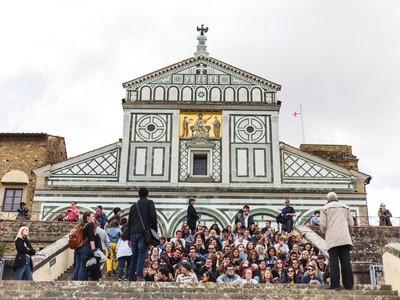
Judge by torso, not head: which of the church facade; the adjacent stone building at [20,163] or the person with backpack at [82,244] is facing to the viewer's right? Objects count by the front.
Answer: the person with backpack

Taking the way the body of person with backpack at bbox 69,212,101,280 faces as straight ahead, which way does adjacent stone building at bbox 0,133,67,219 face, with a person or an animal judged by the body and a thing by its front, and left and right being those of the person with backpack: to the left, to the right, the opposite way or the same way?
to the right

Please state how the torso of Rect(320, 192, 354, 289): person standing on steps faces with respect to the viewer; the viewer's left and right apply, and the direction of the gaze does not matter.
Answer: facing away from the viewer

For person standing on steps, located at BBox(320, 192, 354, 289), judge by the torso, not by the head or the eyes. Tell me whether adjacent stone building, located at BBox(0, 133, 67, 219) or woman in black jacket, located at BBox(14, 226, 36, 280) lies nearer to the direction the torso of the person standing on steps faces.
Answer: the adjacent stone building

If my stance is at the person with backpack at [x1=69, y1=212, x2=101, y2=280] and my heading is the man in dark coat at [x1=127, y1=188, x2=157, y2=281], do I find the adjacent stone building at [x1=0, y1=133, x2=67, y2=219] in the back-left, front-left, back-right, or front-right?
back-left

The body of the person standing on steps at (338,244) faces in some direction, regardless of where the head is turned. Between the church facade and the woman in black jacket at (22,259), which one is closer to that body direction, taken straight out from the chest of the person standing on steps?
the church facade

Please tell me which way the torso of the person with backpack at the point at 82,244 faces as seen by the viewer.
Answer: to the viewer's right

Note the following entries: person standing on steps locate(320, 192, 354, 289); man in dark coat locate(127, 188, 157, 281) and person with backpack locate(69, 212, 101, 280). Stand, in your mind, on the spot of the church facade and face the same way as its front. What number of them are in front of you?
3
